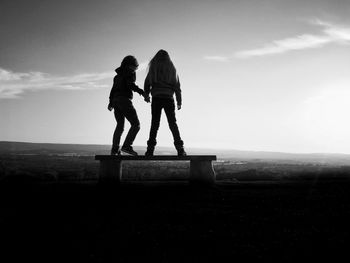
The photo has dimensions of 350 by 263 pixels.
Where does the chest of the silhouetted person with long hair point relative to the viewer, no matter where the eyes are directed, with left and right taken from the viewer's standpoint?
facing away from the viewer

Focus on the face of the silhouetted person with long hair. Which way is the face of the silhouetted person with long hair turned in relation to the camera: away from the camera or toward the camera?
away from the camera

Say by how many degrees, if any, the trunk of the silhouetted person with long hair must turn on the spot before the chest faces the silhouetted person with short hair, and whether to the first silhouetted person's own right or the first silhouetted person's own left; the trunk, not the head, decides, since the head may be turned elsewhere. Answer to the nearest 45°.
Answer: approximately 90° to the first silhouetted person's own left
